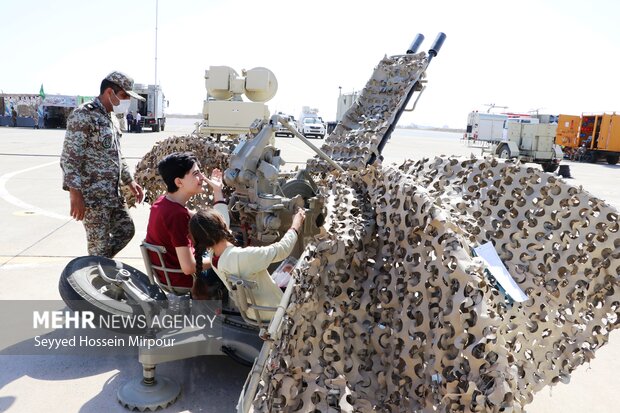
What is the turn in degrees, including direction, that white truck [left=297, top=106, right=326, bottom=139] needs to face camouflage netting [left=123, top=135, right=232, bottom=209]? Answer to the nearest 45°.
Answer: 0° — it already faces it

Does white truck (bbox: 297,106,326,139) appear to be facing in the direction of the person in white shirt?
yes

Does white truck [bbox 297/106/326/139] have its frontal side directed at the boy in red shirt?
yes

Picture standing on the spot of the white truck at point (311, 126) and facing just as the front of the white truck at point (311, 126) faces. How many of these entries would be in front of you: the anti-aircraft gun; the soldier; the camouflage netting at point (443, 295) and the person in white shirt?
4

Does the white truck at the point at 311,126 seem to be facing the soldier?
yes

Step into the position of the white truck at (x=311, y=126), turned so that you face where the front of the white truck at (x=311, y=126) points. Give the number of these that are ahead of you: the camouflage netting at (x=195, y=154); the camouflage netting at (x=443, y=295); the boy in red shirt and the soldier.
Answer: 4

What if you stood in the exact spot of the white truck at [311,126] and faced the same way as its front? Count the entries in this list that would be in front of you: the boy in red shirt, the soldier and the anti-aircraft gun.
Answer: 3

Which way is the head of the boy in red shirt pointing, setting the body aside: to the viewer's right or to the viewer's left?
to the viewer's right

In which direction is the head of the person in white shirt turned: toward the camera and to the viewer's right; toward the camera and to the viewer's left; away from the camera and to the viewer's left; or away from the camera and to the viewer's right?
away from the camera and to the viewer's right

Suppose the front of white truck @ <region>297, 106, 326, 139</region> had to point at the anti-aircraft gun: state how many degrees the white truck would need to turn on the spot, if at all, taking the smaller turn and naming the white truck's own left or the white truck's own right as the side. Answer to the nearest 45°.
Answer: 0° — it already faces it

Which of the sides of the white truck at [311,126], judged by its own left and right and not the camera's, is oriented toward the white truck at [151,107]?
right

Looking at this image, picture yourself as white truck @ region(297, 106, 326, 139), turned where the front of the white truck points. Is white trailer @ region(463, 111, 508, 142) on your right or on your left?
on your left

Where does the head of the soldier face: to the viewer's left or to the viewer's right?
to the viewer's right

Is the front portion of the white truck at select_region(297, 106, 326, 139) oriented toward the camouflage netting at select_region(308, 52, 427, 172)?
yes

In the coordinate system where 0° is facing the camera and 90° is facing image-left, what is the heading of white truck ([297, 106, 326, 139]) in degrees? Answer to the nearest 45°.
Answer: approximately 0°

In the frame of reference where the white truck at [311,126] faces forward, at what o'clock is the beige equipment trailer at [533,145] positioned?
the beige equipment trailer at [533,145] is roughly at 11 o'clock from the white truck at [311,126].
